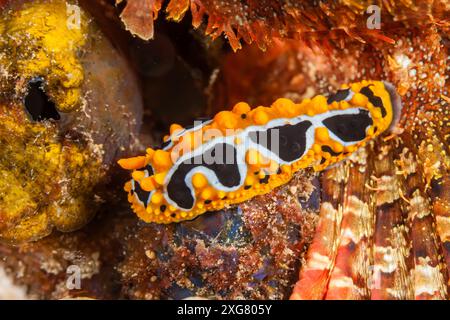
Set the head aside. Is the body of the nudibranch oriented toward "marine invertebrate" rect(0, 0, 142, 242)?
yes

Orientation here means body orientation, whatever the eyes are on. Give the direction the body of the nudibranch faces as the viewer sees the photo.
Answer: to the viewer's left
